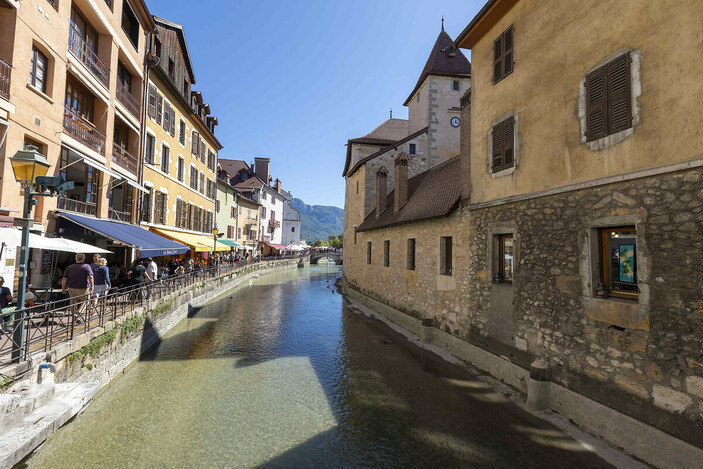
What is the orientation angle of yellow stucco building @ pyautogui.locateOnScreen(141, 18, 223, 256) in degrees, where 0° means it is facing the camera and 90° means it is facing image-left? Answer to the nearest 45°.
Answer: approximately 315°

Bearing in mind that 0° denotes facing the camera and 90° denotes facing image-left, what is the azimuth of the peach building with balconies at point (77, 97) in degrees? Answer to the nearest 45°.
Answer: approximately 315°

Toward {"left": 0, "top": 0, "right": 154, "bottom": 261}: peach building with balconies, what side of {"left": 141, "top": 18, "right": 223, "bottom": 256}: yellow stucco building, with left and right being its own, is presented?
right

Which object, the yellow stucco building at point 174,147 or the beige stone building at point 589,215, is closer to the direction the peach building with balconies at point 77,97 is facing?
the beige stone building

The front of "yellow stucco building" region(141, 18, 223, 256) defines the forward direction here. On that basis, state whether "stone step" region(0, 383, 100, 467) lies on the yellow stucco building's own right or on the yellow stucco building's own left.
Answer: on the yellow stucco building's own right

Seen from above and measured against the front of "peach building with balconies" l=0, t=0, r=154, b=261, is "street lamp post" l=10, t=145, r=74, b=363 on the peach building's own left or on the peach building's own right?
on the peach building's own right

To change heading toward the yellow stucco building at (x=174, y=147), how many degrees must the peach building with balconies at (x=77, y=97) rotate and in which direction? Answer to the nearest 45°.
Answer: approximately 90° to its left
